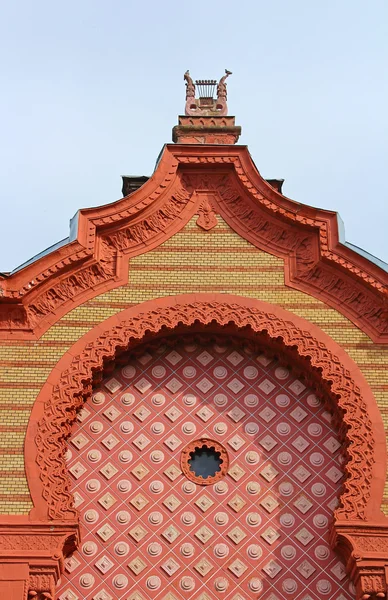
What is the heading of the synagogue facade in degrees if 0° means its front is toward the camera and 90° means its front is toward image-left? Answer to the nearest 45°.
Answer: approximately 0°
